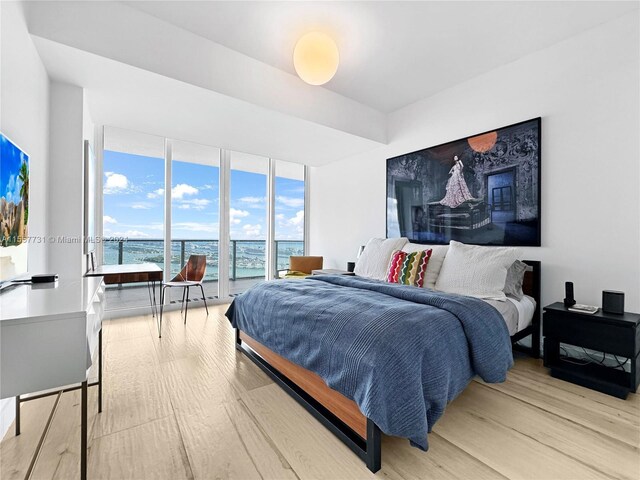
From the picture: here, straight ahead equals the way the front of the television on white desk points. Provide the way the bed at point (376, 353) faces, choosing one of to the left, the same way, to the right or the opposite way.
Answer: the opposite way

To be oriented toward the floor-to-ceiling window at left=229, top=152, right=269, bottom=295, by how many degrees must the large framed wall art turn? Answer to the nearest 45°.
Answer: approximately 45° to its right

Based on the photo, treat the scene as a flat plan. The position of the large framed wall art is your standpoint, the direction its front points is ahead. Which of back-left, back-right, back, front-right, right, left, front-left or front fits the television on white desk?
front

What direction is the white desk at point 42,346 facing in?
to the viewer's right

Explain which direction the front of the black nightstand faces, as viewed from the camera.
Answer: facing the viewer and to the left of the viewer

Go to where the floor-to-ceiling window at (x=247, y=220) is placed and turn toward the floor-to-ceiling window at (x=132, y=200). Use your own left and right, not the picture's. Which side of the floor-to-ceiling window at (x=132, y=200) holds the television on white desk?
left

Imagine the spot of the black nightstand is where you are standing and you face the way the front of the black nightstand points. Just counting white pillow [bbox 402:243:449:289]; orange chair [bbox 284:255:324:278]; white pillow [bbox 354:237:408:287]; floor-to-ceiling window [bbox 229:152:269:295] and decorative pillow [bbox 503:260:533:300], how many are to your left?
0

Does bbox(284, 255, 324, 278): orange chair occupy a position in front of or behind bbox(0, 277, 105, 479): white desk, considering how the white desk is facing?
in front

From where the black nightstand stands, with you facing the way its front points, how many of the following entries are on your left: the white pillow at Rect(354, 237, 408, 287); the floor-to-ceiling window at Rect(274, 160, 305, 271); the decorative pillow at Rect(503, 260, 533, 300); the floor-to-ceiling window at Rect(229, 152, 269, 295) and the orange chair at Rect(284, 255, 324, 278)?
0

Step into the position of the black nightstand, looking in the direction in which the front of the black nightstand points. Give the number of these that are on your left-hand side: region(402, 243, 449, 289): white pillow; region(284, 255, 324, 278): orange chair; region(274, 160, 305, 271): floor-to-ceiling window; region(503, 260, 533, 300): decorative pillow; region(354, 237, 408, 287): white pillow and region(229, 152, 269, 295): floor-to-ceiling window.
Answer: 0

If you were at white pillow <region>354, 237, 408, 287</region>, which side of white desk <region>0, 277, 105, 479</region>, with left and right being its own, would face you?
front

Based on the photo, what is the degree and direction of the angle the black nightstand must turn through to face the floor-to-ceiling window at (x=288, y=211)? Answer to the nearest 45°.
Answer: approximately 45° to its right

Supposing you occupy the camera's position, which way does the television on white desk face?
facing to the right of the viewer

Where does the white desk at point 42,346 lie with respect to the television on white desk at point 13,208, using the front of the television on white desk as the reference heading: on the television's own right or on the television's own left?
on the television's own right

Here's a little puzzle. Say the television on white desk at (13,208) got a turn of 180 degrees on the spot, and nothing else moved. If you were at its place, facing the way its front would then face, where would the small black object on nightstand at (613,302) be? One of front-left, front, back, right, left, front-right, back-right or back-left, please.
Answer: back-left

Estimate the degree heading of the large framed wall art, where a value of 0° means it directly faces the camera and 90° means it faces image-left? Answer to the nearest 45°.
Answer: approximately 45°

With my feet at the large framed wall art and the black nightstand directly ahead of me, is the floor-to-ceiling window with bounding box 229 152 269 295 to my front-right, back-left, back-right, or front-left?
back-right

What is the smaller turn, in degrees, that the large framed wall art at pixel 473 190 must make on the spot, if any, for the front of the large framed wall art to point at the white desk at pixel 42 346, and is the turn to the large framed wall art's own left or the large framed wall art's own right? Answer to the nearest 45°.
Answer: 0° — it already faces it

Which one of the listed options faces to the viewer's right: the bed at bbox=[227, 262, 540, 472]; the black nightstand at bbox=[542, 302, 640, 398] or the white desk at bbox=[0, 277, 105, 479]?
the white desk

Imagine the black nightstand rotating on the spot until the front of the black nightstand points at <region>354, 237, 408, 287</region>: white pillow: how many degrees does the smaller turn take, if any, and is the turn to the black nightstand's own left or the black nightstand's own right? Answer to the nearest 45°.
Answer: approximately 45° to the black nightstand's own right
